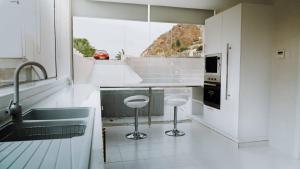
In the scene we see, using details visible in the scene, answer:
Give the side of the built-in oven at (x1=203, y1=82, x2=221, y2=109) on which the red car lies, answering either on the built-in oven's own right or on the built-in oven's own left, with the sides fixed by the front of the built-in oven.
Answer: on the built-in oven's own right

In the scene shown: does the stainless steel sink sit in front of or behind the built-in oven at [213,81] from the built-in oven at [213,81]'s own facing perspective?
in front

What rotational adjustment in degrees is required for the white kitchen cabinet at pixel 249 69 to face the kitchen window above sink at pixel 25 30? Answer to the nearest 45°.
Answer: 0° — it already faces it

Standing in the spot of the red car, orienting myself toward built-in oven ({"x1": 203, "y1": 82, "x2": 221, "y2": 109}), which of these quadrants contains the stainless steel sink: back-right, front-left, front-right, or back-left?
front-right

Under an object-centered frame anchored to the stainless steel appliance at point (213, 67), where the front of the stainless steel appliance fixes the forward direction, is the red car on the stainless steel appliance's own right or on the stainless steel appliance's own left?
on the stainless steel appliance's own right

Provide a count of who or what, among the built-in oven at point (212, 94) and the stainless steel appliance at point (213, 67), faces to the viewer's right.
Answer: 0

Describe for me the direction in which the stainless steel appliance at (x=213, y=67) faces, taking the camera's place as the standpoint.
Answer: facing the viewer and to the left of the viewer

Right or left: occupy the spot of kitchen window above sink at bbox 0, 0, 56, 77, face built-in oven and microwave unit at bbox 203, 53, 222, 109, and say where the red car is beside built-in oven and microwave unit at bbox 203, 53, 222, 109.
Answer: left

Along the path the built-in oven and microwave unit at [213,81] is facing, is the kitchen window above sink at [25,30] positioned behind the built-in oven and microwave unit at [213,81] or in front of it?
in front

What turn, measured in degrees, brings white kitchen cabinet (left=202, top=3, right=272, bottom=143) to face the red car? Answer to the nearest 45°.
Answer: approximately 45° to its right

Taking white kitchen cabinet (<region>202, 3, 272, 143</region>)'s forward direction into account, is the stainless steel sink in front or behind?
in front

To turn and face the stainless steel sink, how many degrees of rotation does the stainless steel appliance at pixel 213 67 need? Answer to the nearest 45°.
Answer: approximately 45° to its left

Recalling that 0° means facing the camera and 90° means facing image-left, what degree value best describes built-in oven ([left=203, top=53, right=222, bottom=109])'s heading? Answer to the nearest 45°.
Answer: approximately 45°
